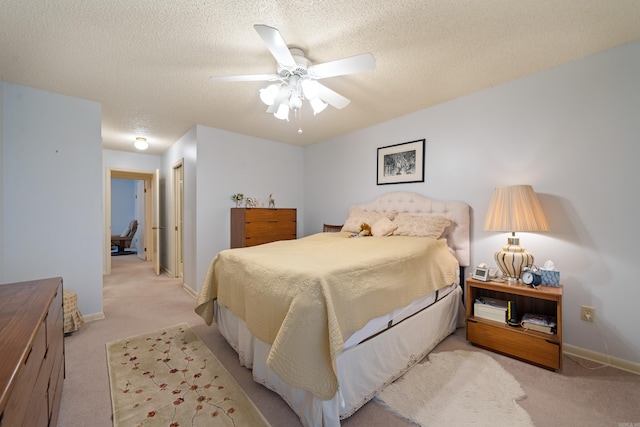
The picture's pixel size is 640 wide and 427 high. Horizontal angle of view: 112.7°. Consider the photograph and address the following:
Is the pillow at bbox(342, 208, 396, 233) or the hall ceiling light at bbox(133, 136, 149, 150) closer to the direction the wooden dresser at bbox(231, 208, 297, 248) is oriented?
the pillow

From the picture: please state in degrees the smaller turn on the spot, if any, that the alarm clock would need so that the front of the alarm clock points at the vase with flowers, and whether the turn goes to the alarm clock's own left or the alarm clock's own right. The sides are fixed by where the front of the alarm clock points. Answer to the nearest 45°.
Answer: approximately 45° to the alarm clock's own right

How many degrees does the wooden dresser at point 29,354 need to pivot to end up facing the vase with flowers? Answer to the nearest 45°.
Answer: approximately 45° to its left

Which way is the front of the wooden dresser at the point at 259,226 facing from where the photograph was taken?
facing the viewer and to the right of the viewer

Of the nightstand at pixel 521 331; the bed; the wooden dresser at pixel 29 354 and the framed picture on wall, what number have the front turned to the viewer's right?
1

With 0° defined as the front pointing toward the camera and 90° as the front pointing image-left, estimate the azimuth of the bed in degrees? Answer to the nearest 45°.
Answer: approximately 45°

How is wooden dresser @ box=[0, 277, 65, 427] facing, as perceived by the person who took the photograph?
facing to the right of the viewer

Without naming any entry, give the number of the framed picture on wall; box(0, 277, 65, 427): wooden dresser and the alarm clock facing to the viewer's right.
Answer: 1

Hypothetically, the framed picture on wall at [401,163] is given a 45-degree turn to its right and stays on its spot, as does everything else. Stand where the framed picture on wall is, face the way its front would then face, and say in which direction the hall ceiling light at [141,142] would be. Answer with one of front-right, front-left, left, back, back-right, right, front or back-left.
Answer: front

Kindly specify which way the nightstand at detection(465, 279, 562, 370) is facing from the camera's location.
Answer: facing the viewer and to the left of the viewer

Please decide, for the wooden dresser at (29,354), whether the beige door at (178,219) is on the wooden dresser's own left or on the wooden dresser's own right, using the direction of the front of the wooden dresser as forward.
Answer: on the wooden dresser's own left

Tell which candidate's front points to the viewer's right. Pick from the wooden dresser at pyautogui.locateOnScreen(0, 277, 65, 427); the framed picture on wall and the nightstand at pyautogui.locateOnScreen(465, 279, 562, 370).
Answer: the wooden dresser

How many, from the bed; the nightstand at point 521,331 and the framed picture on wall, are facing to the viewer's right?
0
